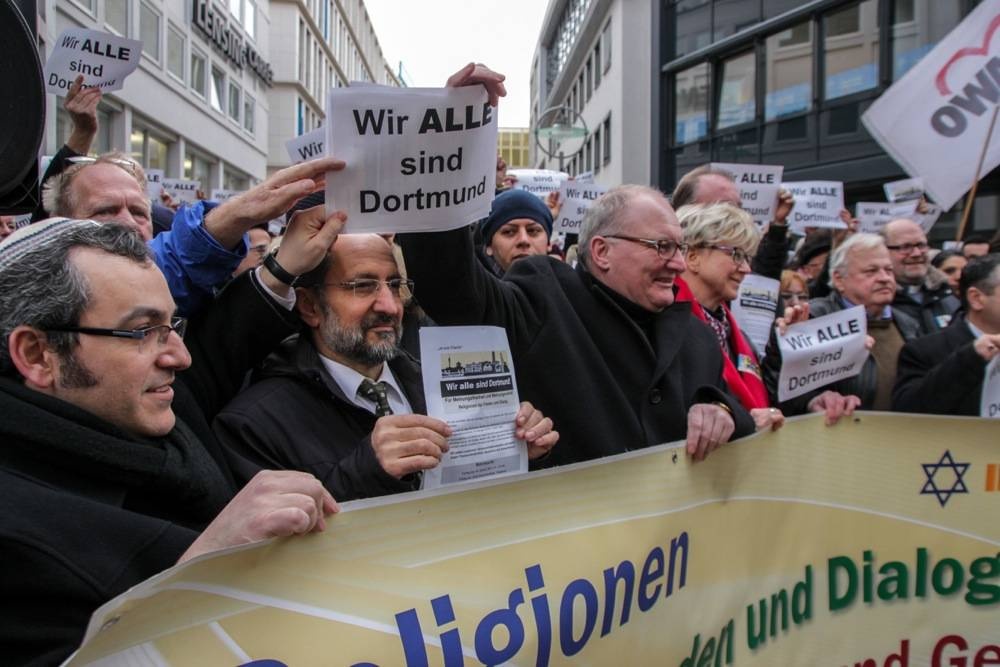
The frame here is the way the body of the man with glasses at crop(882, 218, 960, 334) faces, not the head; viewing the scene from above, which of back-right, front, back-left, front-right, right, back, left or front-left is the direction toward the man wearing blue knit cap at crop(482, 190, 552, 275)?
front-right

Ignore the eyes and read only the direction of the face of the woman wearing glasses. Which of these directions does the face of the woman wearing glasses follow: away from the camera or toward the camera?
toward the camera

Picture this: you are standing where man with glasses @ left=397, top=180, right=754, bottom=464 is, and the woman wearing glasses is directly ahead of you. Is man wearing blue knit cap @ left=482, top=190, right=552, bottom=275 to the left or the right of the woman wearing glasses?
left

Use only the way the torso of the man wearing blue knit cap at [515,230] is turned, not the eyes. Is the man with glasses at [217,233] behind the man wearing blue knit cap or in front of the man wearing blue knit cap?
in front

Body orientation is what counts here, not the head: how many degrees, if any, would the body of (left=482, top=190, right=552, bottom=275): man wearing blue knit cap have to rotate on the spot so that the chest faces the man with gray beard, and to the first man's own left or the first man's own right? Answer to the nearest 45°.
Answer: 0° — they already face them

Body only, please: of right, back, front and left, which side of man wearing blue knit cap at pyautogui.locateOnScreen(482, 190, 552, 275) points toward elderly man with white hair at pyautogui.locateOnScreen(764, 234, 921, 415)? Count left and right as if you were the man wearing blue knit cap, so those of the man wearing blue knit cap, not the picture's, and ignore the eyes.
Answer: left

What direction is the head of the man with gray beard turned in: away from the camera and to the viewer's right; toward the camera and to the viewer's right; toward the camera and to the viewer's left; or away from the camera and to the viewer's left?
toward the camera and to the viewer's right

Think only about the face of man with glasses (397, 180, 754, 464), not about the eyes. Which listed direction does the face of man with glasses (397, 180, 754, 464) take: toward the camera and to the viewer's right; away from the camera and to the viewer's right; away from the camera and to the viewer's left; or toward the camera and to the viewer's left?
toward the camera and to the viewer's right

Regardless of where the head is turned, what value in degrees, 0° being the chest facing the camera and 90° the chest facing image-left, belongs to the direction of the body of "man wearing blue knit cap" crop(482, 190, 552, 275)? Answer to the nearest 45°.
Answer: approximately 0°

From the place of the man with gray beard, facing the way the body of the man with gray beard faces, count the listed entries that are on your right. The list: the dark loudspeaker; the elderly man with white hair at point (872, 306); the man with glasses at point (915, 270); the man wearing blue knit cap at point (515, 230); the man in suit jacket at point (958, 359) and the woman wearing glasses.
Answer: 1

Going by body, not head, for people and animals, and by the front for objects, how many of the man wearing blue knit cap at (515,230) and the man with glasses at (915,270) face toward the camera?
2

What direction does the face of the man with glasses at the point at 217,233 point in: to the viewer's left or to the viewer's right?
to the viewer's right

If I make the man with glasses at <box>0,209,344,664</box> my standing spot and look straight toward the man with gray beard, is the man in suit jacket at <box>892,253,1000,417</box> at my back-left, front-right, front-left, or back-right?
front-right

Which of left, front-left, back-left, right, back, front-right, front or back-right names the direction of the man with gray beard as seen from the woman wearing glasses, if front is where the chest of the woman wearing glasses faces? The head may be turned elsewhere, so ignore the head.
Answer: right

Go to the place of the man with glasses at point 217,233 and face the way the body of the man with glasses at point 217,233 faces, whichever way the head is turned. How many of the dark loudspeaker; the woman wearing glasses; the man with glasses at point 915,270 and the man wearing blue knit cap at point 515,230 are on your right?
1

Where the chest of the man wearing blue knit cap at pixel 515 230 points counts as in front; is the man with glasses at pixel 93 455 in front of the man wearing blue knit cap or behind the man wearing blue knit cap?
in front

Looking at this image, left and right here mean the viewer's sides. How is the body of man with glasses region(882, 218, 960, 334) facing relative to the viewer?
facing the viewer
